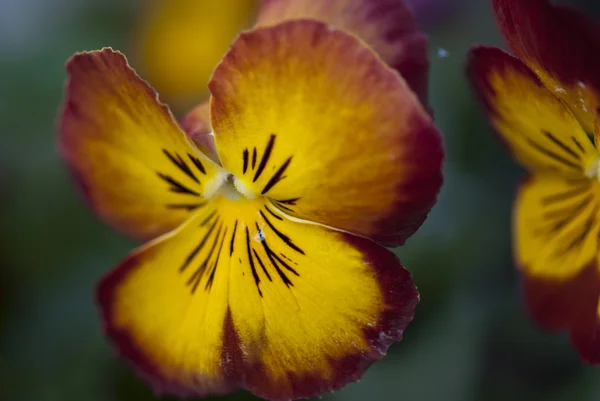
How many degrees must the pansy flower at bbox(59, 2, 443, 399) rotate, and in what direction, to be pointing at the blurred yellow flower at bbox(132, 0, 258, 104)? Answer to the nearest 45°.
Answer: approximately 180°

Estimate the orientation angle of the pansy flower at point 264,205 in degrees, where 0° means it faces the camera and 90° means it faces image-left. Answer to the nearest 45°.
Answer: approximately 0°
